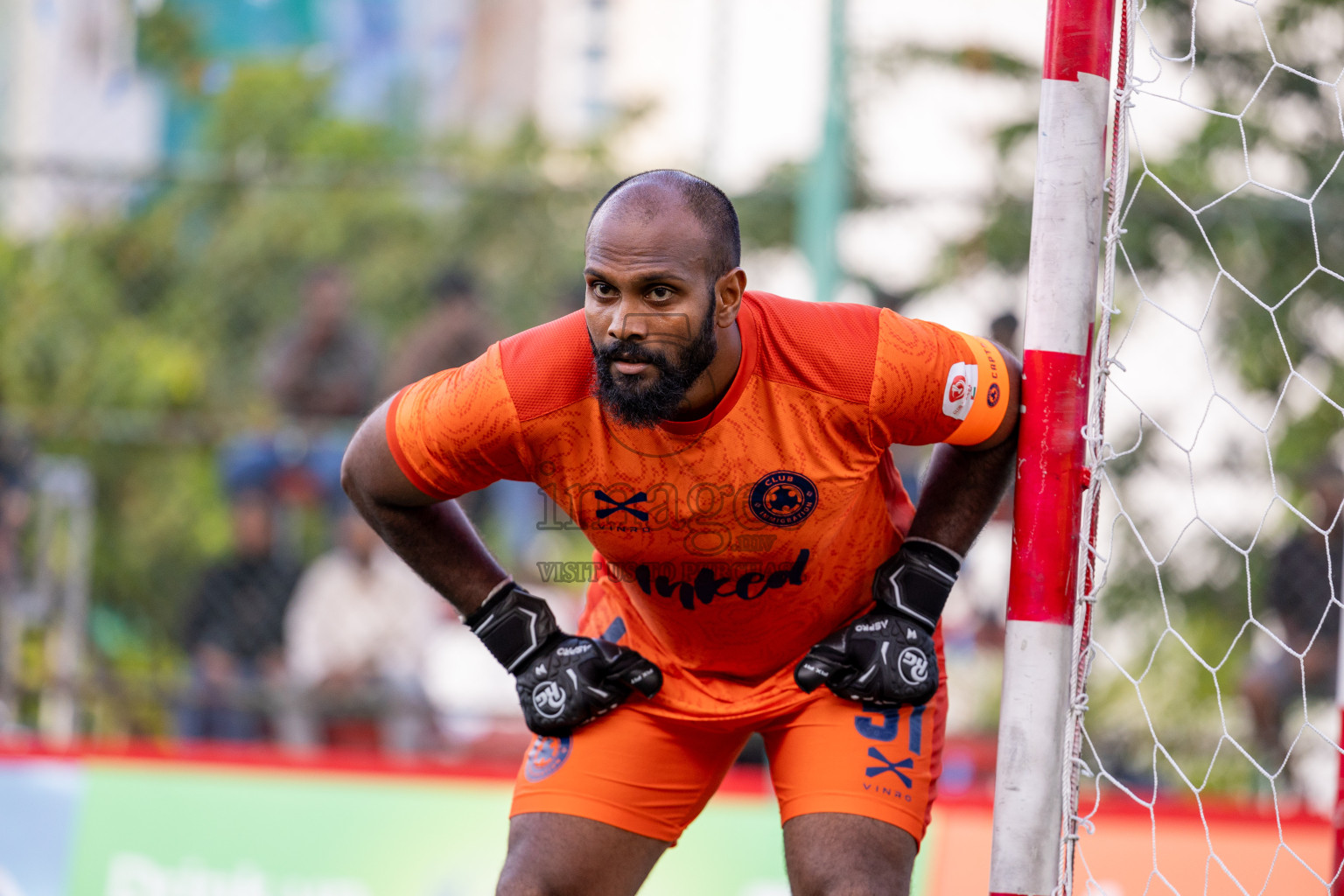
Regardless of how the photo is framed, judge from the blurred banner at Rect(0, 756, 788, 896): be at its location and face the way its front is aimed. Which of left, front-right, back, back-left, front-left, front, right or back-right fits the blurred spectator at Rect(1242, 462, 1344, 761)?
left

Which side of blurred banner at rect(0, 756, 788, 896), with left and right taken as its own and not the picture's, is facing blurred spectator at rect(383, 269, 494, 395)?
back

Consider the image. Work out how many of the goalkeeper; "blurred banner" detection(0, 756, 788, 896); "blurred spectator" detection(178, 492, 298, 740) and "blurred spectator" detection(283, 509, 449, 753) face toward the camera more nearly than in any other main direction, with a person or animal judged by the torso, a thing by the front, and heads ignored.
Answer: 4

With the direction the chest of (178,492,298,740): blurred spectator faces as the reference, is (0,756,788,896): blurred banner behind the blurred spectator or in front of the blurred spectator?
in front

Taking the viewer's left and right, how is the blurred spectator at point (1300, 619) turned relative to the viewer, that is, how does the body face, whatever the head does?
facing the viewer and to the left of the viewer

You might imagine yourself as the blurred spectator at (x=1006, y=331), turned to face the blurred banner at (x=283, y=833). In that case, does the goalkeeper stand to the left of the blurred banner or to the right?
left

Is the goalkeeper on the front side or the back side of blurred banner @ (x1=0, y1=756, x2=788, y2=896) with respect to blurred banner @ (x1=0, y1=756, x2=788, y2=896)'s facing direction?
on the front side

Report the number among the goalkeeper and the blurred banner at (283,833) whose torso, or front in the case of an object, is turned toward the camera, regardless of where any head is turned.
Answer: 2

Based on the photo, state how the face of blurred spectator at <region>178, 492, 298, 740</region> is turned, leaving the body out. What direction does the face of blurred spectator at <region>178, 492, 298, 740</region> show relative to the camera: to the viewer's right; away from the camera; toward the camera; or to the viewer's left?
toward the camera

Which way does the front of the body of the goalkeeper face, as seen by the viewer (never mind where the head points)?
toward the camera

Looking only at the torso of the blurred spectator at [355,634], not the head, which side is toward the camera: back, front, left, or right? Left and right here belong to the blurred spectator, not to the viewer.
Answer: front

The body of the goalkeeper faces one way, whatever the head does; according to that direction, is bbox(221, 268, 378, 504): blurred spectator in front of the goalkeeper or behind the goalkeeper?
behind

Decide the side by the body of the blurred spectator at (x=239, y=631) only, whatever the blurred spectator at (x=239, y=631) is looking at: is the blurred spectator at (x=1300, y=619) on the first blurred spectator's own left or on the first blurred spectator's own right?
on the first blurred spectator's own left
